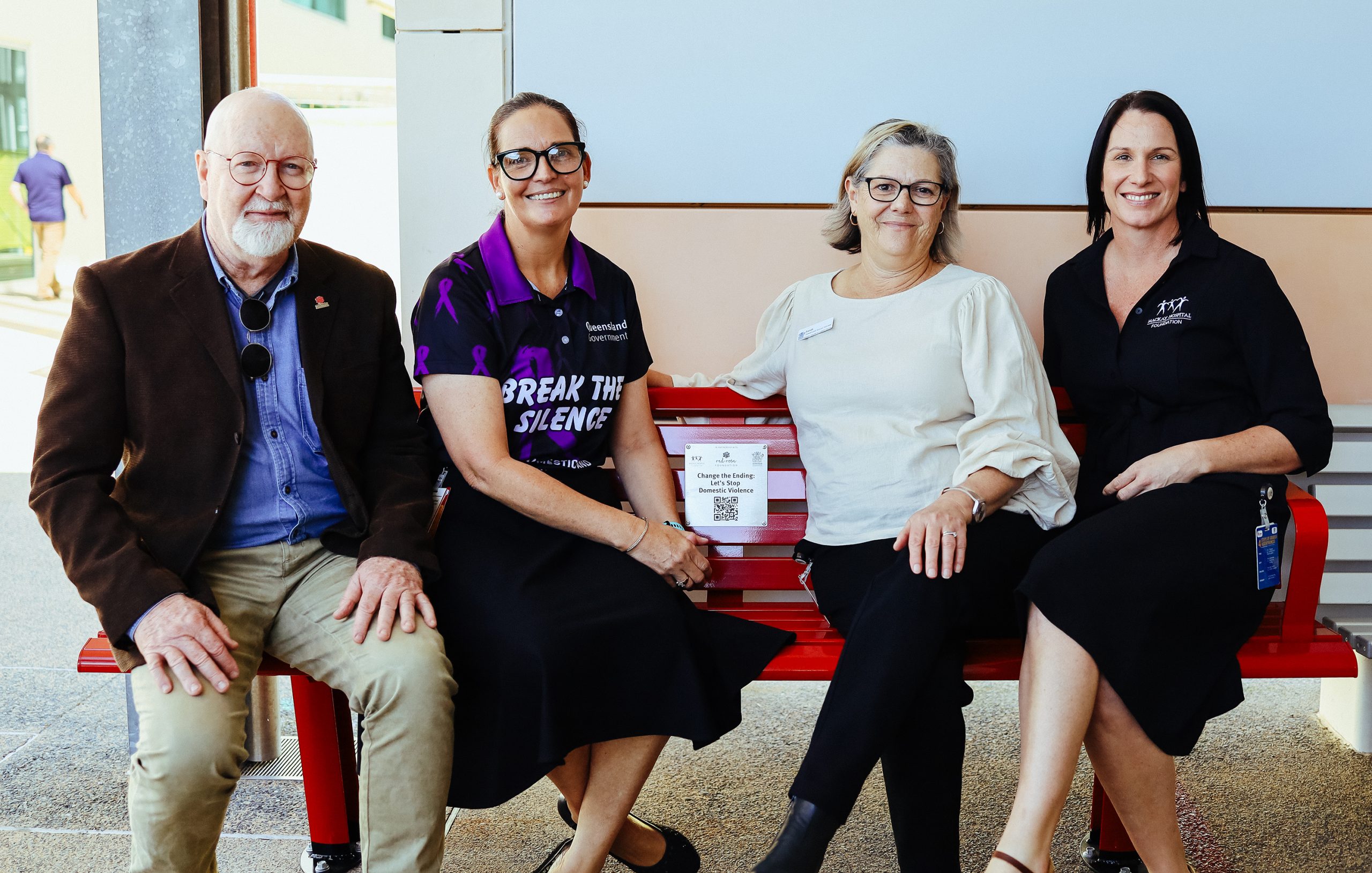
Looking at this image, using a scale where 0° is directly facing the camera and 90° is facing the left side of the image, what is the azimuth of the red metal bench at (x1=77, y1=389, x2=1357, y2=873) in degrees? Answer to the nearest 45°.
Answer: approximately 0°

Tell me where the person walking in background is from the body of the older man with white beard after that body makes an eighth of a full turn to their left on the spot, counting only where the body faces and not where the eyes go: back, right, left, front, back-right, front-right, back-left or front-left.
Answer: back-left

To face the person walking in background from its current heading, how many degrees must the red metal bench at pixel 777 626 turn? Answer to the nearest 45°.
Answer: approximately 135° to its right

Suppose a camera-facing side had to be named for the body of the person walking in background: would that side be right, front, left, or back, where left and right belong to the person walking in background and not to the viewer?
back

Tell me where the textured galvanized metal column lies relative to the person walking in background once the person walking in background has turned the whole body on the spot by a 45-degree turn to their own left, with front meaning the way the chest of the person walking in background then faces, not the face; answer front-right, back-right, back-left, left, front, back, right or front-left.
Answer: back-left

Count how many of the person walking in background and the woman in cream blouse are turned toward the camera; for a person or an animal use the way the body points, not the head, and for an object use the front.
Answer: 1

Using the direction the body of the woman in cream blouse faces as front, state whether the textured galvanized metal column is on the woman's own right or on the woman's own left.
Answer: on the woman's own right

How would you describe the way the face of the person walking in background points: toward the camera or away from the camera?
away from the camera

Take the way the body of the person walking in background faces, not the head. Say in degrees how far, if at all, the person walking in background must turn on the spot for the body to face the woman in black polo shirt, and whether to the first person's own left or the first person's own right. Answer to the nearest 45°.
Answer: approximately 180°

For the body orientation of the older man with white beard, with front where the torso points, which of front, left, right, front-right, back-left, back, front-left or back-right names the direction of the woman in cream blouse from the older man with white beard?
left
